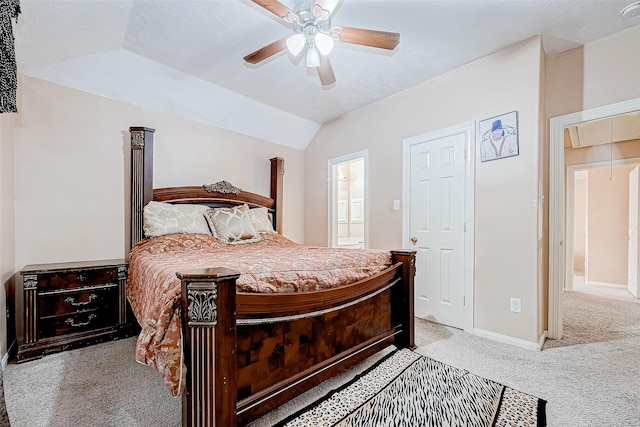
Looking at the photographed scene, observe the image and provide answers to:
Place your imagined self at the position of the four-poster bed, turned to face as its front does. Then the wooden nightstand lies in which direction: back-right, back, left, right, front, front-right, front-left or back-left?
back

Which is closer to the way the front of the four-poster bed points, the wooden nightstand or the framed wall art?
the framed wall art

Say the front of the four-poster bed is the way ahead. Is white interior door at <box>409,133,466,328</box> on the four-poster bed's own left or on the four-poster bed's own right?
on the four-poster bed's own left

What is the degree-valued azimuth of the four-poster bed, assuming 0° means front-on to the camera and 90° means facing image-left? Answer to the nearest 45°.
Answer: approximately 315°

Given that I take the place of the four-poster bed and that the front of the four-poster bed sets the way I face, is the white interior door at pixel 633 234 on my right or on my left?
on my left
